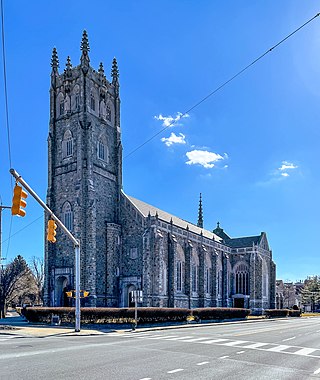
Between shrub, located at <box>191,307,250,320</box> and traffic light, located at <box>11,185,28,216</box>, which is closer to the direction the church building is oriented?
the traffic light

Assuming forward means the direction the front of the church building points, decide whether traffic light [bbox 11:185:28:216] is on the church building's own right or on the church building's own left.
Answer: on the church building's own left
